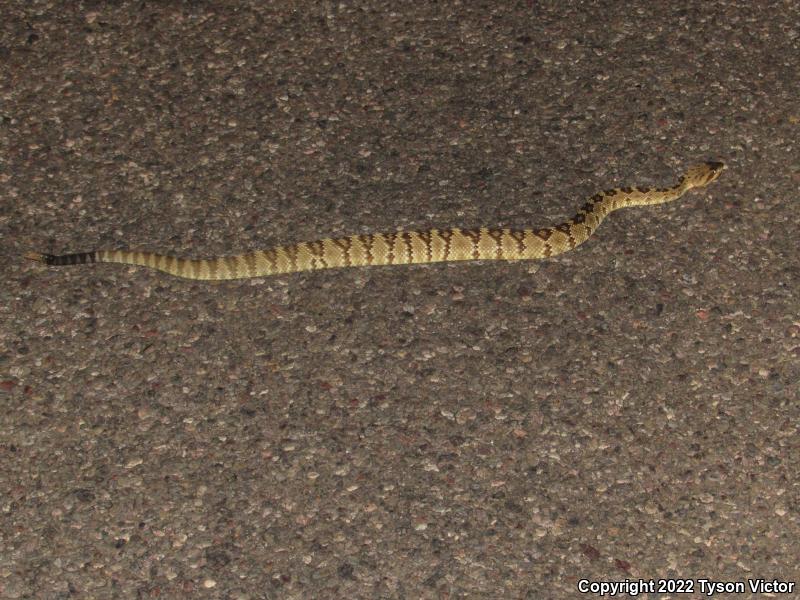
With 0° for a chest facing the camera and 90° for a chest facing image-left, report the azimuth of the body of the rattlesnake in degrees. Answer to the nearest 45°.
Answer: approximately 270°
